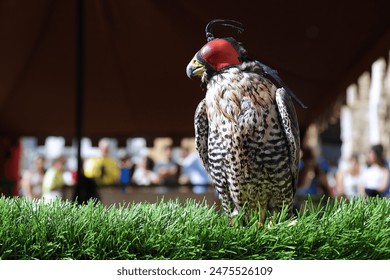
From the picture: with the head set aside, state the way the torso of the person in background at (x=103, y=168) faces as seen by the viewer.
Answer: toward the camera

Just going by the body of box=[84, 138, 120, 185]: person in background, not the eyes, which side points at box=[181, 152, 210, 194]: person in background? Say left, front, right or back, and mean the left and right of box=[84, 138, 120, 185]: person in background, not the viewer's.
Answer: left

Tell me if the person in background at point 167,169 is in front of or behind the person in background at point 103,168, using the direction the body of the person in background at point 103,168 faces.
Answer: behind

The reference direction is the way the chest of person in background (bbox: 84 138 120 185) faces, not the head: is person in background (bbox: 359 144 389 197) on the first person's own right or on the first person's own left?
on the first person's own left
